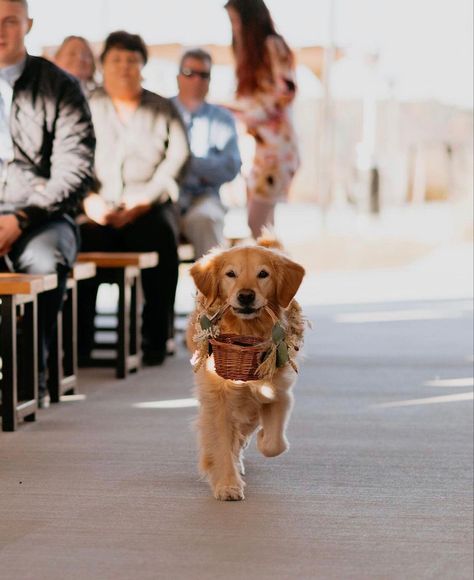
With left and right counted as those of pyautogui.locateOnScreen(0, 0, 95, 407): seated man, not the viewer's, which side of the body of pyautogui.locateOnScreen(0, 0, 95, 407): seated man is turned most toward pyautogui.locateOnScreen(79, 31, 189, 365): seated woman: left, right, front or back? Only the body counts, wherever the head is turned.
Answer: back

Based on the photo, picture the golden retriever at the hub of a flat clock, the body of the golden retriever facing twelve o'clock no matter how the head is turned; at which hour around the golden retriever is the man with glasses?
The man with glasses is roughly at 6 o'clock from the golden retriever.

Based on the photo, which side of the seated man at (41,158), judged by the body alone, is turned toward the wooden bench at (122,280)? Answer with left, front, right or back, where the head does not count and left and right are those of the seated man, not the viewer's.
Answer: back

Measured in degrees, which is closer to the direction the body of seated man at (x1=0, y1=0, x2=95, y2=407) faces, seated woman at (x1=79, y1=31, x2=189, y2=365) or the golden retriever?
the golden retriever

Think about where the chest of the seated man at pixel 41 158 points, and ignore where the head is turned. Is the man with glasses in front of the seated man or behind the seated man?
behind

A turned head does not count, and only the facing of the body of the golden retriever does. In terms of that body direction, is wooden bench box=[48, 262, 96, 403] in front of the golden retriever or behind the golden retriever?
behind

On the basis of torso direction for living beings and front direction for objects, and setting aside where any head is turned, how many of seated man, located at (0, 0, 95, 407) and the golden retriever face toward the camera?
2

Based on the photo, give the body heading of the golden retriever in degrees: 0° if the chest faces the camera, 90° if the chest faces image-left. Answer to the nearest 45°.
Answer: approximately 0°
